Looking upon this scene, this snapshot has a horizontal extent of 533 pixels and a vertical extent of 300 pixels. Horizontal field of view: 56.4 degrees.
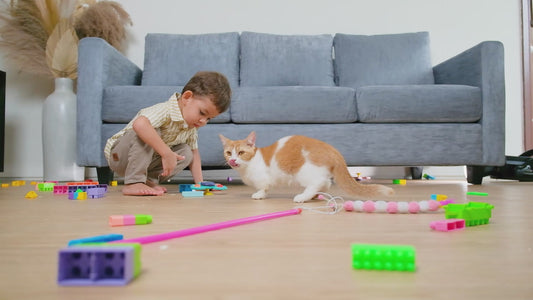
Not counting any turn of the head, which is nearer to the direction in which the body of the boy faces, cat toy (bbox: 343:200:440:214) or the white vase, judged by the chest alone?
the cat toy

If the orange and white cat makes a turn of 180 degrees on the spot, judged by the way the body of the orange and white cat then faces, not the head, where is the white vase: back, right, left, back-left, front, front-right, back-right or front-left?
back-left

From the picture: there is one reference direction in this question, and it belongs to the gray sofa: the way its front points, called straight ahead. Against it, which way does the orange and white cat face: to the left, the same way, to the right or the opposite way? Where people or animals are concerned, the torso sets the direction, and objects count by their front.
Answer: to the right

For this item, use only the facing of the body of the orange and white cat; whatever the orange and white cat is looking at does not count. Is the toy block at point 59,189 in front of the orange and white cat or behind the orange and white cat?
in front

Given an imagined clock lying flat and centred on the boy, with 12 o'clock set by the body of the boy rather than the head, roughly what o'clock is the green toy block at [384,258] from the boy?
The green toy block is roughly at 1 o'clock from the boy.

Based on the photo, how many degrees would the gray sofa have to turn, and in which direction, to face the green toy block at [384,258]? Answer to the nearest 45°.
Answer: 0° — it already faces it

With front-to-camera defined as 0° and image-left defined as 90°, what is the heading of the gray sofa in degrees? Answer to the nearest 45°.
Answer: approximately 0°

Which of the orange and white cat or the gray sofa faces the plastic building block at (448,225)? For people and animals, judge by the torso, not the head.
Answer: the gray sofa

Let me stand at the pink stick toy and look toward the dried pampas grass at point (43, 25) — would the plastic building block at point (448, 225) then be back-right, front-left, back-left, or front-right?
back-right

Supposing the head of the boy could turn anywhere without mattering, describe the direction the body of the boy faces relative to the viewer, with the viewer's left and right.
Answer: facing the viewer and to the right of the viewer

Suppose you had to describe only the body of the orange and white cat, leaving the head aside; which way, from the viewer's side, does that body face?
to the viewer's left

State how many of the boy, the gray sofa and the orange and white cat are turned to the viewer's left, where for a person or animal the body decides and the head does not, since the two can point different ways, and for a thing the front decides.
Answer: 1

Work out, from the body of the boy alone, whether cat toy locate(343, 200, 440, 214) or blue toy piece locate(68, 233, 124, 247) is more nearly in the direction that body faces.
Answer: the cat toy

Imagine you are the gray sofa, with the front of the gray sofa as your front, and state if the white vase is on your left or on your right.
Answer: on your right

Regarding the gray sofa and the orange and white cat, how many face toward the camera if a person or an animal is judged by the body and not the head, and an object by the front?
1

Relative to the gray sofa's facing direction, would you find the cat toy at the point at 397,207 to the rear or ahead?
ahead

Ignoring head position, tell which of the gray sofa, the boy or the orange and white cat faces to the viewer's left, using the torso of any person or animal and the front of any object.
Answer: the orange and white cat

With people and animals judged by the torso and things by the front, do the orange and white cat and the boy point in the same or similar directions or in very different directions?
very different directions
